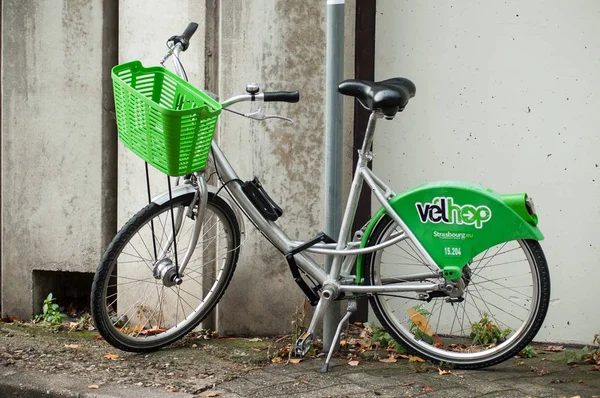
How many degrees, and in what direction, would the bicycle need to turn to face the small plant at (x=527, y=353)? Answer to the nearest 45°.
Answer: approximately 180°

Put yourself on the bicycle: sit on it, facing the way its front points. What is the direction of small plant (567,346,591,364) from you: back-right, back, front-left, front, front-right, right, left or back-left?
back

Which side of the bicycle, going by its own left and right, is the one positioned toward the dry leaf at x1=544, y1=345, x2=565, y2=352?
back

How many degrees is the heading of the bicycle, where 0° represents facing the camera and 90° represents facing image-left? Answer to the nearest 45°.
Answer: approximately 90°
